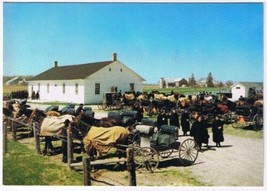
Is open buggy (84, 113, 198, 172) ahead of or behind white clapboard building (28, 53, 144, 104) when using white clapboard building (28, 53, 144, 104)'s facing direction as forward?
ahead

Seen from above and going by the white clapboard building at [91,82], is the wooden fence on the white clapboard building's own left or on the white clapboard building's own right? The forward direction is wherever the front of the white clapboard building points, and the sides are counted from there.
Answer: on the white clapboard building's own right

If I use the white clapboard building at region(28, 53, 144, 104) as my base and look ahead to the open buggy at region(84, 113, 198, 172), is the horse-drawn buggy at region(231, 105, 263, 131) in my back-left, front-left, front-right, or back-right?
front-left
